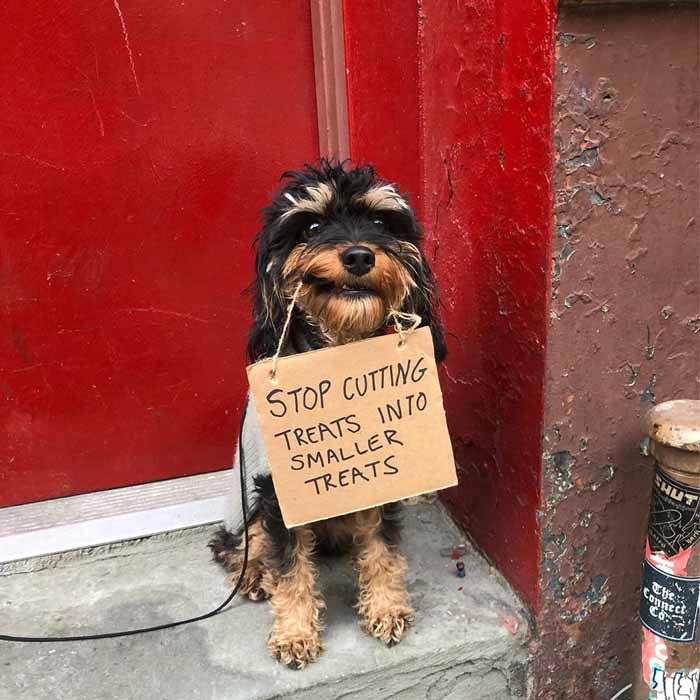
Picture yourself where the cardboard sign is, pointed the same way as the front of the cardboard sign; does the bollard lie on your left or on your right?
on your left

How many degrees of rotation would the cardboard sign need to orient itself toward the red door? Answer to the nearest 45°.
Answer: approximately 135° to its right

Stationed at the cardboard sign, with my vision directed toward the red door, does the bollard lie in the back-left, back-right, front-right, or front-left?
back-right

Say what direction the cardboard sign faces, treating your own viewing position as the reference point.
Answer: facing the viewer
